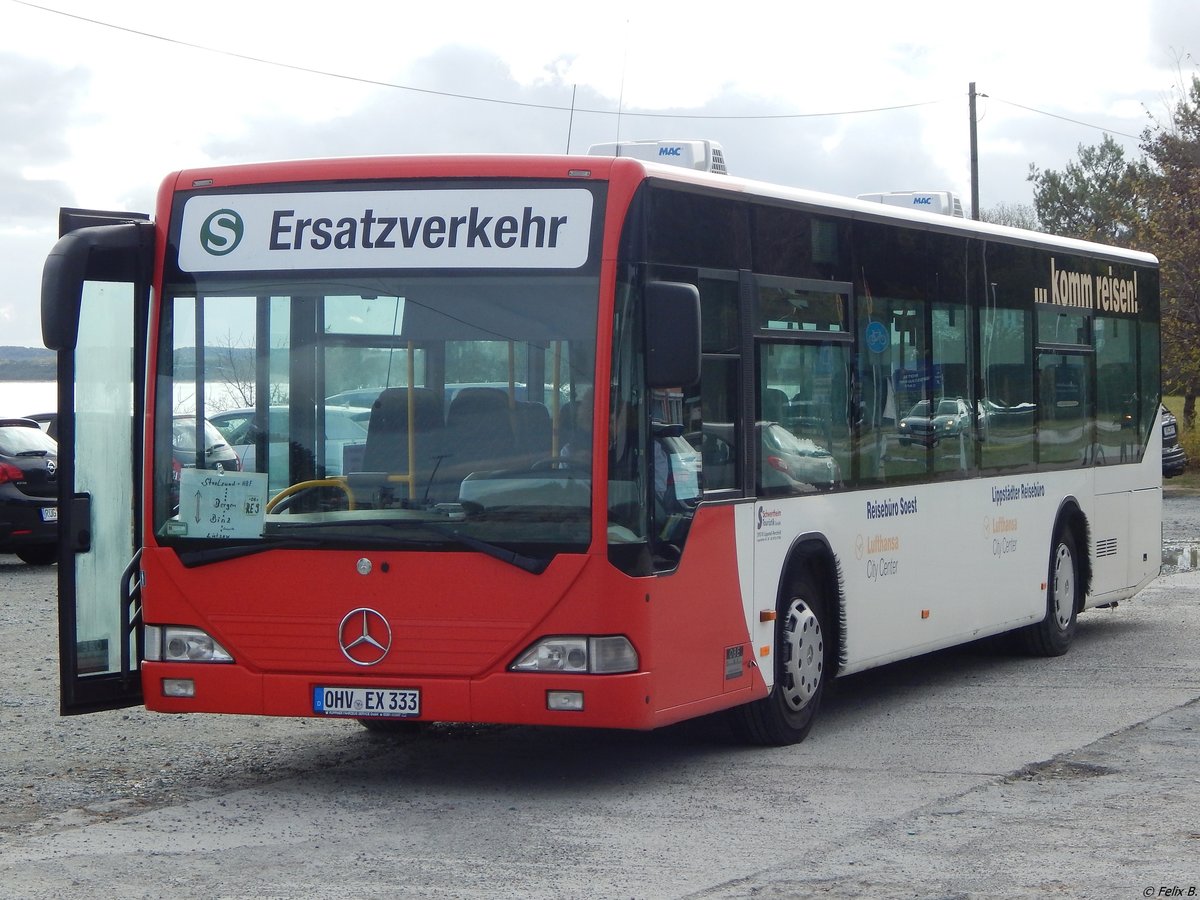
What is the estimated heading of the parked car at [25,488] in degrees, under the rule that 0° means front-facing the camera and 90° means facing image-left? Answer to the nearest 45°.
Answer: approximately 135°

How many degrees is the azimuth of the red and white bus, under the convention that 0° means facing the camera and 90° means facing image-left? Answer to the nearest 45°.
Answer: approximately 45°

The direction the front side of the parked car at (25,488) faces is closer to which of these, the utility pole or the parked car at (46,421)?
the parked car

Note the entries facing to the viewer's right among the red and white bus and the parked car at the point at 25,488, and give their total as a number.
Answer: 0

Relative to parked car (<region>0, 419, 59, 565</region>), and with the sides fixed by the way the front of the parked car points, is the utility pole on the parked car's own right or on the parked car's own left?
on the parked car's own right

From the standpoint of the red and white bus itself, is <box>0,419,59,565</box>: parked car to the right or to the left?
on its right

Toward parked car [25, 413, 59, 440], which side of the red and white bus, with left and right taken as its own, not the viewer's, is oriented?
right

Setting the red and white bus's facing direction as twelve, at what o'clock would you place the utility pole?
The utility pole is roughly at 5 o'clock from the red and white bus.

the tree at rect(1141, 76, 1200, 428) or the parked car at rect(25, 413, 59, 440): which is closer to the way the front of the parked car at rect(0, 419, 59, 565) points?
the parked car

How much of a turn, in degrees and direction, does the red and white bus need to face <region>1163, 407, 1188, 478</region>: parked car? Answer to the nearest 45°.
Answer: approximately 180°
